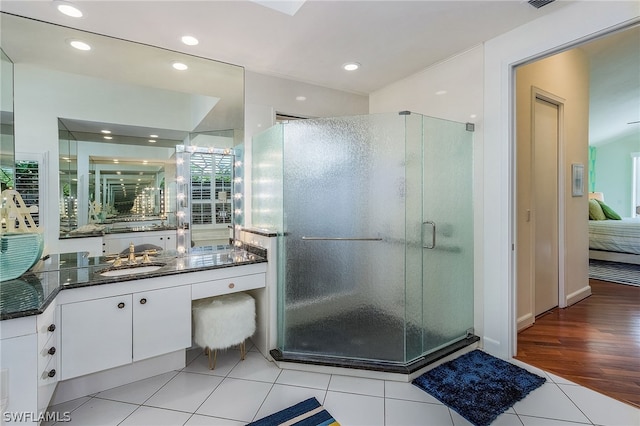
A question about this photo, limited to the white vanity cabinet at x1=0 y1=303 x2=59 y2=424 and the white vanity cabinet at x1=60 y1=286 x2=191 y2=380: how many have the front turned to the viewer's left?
0

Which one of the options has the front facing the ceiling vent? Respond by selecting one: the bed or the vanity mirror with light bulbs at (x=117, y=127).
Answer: the vanity mirror with light bulbs

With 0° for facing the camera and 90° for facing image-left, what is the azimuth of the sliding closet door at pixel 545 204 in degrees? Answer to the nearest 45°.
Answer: approximately 315°

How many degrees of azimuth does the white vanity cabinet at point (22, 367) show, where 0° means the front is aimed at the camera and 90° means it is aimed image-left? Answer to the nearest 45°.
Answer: approximately 315°

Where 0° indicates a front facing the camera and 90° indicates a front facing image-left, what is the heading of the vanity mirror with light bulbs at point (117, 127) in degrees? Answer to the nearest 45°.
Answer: approximately 315°

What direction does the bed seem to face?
to the viewer's right
